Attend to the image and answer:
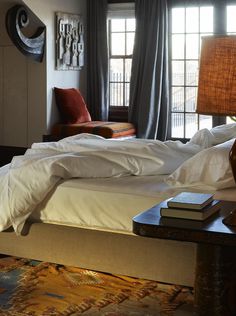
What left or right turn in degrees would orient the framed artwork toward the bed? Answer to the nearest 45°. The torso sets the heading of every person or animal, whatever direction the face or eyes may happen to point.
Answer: approximately 45° to its right

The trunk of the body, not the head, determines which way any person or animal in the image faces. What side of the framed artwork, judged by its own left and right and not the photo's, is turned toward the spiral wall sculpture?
right

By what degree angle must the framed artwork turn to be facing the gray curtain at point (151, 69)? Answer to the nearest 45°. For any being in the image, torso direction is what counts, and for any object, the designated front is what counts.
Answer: approximately 45° to its left

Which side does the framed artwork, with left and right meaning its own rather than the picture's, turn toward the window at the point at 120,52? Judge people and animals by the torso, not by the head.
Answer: left

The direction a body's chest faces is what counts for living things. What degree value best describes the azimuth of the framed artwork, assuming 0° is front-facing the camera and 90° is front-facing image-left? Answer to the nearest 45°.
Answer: approximately 315°
